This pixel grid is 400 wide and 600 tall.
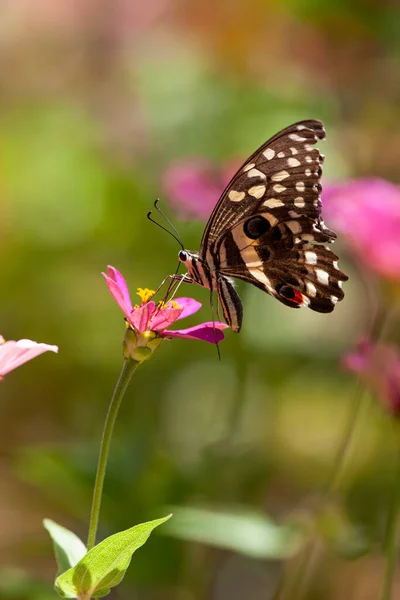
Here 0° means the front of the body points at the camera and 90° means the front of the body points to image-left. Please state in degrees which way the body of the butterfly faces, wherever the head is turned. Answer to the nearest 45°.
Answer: approximately 90°
